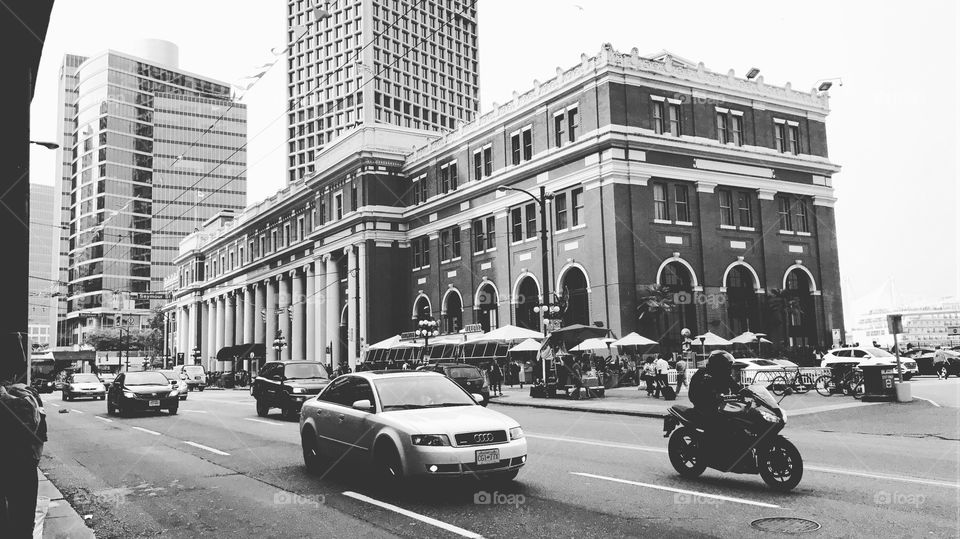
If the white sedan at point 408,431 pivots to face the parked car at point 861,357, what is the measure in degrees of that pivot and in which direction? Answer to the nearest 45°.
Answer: approximately 90° to its left

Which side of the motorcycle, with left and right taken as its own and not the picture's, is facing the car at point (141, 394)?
back

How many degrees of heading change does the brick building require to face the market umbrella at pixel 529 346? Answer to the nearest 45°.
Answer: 0° — it already faces it

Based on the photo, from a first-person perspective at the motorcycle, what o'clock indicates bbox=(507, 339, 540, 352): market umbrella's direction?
The market umbrella is roughly at 7 o'clock from the motorcycle.

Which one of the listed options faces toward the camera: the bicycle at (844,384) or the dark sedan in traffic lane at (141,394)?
the dark sedan in traffic lane

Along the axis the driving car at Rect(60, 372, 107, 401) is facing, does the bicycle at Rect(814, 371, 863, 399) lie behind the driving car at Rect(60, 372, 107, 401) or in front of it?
in front

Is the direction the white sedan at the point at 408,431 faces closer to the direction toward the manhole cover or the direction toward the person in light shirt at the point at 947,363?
the manhole cover

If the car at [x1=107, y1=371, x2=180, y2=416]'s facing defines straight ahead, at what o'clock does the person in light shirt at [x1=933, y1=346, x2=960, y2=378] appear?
the person in light shirt at [x1=933, y1=346, x2=960, y2=378] is roughly at 9 o'clock from the car at [x1=107, y1=371, x2=180, y2=416].

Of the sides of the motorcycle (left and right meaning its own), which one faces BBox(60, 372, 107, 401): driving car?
back

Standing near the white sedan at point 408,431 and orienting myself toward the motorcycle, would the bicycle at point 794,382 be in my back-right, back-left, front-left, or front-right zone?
front-left

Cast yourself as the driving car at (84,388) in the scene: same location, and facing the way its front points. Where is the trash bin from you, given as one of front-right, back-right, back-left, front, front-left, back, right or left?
front-left

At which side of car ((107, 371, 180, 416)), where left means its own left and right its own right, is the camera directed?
front

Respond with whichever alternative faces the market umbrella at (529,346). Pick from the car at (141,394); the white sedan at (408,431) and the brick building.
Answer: the brick building

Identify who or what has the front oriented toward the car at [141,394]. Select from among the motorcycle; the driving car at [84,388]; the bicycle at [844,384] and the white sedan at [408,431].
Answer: the driving car at [84,388]

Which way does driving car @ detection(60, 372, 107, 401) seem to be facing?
toward the camera

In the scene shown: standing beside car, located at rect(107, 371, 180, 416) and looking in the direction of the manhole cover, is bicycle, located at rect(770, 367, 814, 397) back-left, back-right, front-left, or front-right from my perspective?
front-left

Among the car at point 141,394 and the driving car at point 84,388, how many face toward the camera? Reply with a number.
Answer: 2
